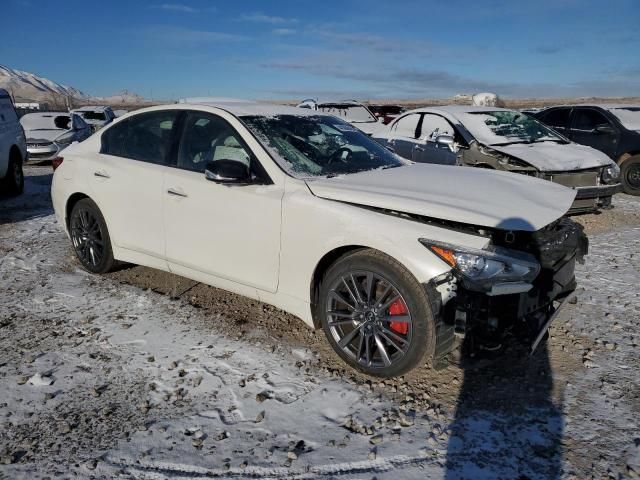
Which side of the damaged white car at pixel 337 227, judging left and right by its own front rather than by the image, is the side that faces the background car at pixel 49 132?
back

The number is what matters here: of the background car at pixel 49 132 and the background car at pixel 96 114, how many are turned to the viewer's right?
0

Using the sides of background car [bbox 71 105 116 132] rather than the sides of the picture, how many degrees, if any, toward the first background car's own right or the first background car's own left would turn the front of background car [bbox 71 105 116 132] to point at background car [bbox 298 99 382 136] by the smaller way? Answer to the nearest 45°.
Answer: approximately 90° to the first background car's own left

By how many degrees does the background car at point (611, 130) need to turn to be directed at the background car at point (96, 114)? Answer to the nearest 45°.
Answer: approximately 135° to its right

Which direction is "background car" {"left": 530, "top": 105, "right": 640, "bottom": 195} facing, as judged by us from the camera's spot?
facing the viewer and to the right of the viewer

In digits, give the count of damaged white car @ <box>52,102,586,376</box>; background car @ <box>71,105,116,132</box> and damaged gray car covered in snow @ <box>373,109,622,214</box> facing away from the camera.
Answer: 0

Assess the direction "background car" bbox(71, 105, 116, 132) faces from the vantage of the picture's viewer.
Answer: facing the viewer and to the left of the viewer

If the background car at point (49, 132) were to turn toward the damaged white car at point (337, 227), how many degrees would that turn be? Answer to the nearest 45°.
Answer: approximately 45° to its left

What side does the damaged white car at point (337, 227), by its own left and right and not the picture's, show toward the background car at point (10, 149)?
back

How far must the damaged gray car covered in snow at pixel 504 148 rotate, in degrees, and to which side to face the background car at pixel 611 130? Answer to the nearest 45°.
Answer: approximately 90° to its left

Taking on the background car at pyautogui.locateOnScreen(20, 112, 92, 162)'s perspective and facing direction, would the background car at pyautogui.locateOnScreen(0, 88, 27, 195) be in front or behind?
in front

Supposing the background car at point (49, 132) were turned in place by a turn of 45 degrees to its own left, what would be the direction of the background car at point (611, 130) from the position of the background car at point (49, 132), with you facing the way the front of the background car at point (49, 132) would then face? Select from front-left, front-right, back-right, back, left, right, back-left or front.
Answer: front-left
